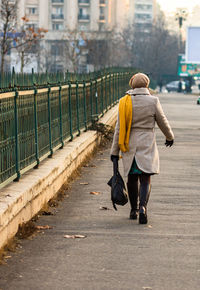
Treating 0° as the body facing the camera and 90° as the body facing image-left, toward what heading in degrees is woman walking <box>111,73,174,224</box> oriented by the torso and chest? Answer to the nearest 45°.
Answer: approximately 180°
